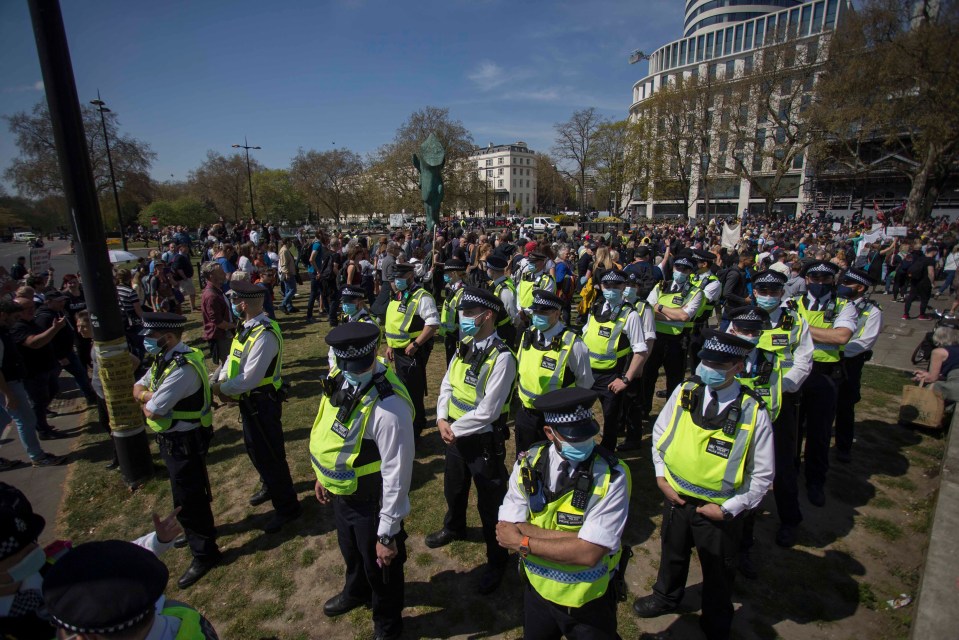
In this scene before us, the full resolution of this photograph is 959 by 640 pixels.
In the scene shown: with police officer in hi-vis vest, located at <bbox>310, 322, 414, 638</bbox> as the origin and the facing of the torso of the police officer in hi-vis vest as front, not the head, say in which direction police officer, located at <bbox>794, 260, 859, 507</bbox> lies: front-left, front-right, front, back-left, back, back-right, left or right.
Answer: back-left

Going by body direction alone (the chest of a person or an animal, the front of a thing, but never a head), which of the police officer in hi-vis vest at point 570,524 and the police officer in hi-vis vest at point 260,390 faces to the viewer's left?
the police officer in hi-vis vest at point 260,390

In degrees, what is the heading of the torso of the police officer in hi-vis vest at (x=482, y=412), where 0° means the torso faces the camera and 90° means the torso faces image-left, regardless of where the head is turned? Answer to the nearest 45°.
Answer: approximately 45°

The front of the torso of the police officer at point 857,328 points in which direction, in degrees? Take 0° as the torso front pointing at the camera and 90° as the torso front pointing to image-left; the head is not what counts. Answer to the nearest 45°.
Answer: approximately 45°

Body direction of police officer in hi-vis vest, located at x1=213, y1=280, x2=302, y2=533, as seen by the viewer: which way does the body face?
to the viewer's left

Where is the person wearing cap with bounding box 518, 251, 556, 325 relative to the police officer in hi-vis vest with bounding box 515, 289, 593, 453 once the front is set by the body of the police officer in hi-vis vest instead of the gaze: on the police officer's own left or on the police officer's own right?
on the police officer's own right

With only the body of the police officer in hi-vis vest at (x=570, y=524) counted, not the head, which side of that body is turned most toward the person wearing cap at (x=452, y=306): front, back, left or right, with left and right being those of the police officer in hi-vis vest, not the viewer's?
back

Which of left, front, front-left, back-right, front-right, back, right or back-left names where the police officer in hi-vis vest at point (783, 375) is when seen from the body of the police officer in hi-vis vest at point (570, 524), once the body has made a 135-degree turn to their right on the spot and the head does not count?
right

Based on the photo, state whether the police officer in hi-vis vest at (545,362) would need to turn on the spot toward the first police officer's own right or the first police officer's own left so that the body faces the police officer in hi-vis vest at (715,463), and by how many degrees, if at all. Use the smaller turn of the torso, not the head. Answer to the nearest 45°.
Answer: approximately 90° to the first police officer's own left

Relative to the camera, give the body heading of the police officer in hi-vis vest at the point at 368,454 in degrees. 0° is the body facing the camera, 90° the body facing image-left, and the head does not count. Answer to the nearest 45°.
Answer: approximately 45°

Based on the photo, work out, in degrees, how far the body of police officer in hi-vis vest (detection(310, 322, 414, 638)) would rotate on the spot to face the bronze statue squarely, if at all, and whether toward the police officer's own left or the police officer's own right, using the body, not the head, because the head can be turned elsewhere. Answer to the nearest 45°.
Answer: approximately 135° to the police officer's own right
